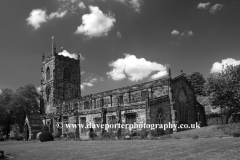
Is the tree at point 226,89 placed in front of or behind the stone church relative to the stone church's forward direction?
behind

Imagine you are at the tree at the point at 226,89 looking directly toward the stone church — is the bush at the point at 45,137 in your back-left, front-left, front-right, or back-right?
front-left

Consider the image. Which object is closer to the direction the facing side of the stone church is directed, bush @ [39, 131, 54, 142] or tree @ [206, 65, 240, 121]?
the bush

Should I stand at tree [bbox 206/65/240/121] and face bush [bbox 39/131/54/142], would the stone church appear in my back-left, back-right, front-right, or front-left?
front-right

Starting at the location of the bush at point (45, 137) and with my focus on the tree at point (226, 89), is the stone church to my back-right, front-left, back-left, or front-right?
front-left

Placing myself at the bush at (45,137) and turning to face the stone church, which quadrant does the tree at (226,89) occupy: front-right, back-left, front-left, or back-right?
front-right
